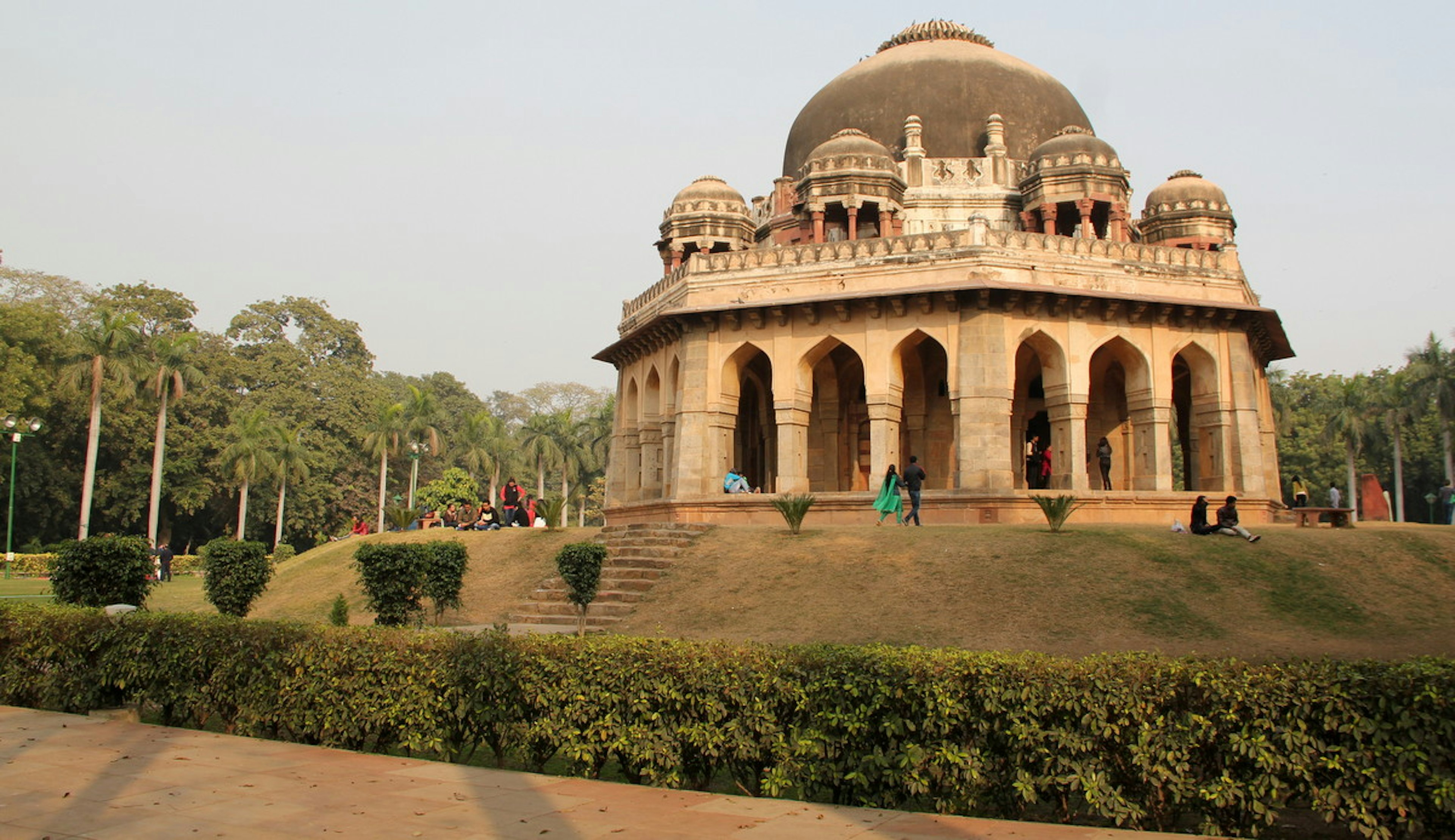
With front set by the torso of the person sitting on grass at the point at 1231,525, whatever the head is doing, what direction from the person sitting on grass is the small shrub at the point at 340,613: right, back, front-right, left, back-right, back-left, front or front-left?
right

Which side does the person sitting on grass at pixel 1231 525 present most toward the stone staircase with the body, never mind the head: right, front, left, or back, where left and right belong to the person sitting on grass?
right

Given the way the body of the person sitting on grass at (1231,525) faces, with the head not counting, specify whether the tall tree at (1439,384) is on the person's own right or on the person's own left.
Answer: on the person's own left

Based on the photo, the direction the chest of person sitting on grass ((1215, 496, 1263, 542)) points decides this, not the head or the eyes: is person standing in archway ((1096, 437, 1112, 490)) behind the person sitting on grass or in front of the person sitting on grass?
behind

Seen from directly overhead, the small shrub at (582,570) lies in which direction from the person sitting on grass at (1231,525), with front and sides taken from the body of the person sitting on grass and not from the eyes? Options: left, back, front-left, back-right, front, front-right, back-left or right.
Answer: right

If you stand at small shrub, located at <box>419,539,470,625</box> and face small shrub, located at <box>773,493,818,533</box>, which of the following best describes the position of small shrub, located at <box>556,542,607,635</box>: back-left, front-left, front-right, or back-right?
front-right

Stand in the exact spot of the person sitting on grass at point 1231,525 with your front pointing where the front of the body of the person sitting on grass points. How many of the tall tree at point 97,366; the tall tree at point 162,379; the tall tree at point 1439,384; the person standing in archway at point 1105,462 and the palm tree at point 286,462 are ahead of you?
0

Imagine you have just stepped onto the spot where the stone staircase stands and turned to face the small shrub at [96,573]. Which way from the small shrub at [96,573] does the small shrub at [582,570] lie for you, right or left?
left

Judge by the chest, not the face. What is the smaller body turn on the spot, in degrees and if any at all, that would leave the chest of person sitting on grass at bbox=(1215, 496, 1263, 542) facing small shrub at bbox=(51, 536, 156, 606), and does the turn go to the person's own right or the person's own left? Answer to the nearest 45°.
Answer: approximately 90° to the person's own right

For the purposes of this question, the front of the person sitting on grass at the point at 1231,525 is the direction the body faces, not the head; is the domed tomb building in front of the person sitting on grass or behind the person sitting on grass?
behind

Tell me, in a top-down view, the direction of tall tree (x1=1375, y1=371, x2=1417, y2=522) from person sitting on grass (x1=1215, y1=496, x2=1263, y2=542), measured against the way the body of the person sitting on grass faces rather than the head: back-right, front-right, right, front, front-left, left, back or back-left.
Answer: back-left

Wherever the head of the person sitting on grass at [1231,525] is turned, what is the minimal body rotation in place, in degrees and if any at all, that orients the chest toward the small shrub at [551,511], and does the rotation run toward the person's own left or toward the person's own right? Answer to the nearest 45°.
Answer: approximately 135° to the person's own right

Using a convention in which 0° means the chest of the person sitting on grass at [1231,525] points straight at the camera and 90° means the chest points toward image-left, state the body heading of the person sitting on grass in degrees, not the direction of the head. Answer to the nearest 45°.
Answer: approximately 315°

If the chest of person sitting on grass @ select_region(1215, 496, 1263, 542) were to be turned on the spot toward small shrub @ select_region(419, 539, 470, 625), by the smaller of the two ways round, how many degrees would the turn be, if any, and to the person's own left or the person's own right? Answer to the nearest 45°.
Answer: approximately 90° to the person's own right

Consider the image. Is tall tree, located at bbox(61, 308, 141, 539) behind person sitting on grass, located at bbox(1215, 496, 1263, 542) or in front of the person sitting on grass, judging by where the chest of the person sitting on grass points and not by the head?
behind

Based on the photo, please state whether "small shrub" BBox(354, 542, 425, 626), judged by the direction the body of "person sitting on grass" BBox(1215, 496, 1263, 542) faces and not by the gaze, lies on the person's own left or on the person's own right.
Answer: on the person's own right

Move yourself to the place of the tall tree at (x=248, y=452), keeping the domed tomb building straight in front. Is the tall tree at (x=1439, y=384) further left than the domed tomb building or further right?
left

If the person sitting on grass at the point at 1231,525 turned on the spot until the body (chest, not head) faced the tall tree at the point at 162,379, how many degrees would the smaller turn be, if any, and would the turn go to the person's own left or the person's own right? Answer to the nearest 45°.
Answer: approximately 135° to the person's own right

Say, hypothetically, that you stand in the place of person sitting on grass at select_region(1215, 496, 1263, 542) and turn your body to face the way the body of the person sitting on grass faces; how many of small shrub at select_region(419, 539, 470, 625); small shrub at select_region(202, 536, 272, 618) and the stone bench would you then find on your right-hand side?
2
